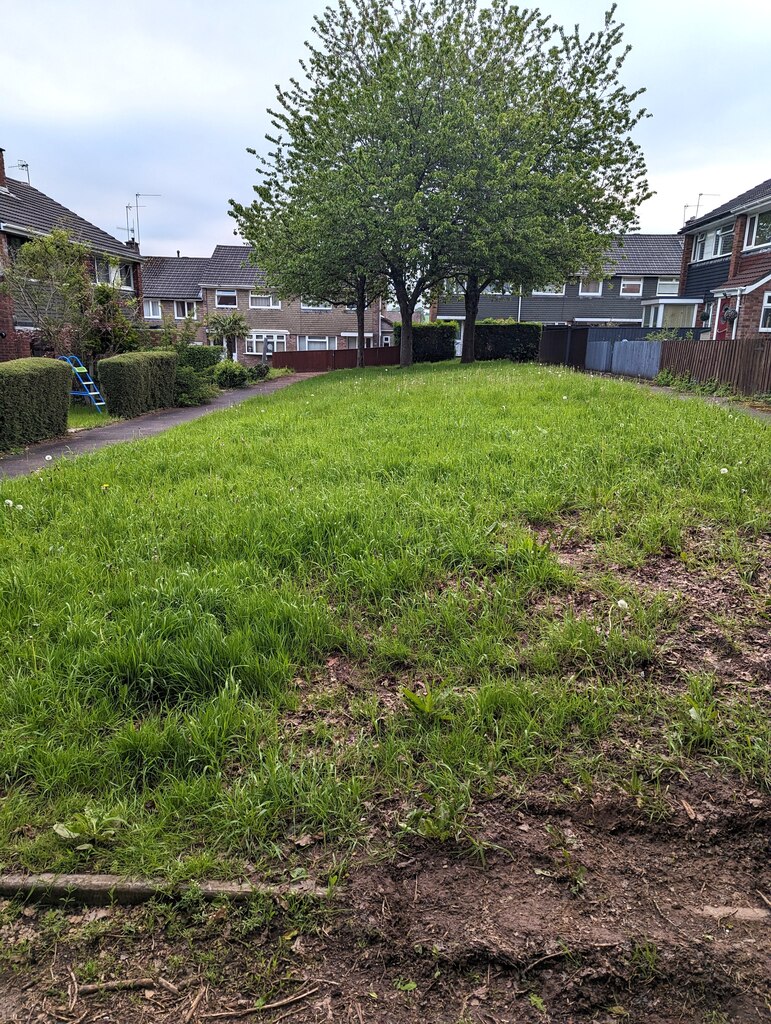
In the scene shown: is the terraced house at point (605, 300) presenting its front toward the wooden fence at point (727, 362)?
yes

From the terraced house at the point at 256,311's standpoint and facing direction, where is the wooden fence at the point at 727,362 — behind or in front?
in front

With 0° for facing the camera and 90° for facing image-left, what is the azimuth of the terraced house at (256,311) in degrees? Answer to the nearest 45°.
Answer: approximately 0°

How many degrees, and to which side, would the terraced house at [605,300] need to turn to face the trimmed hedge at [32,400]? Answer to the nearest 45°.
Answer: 0° — it already faces it

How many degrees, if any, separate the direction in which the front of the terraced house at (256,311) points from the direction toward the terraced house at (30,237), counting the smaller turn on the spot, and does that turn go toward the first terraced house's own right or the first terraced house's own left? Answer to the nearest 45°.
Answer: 0° — it already faces it

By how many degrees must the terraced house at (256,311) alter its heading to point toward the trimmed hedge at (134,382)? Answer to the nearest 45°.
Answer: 0° — it already faces it

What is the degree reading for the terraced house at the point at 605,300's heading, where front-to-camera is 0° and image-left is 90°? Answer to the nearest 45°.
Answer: approximately 0°

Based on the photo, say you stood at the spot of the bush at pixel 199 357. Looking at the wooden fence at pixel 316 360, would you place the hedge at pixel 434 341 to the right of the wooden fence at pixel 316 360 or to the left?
right

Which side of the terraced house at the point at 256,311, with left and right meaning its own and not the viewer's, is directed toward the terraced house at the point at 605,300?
left

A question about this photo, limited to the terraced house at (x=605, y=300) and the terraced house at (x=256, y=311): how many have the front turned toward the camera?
2

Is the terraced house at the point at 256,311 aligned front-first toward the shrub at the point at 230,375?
yes

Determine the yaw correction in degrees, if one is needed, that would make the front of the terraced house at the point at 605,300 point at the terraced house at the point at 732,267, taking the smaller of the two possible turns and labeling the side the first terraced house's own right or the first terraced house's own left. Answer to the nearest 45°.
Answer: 0° — it already faces it

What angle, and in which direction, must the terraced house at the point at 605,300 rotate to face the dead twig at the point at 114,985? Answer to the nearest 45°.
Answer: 0° — it already faces it
